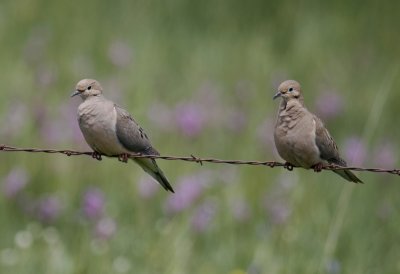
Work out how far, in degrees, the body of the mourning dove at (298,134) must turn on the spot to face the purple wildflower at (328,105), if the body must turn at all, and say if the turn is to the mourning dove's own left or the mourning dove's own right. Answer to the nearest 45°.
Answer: approximately 135° to the mourning dove's own right

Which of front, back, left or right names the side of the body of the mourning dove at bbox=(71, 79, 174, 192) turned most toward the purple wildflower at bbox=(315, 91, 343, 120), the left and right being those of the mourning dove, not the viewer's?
back

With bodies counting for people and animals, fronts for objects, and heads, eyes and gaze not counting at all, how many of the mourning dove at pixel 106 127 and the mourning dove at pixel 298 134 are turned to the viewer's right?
0

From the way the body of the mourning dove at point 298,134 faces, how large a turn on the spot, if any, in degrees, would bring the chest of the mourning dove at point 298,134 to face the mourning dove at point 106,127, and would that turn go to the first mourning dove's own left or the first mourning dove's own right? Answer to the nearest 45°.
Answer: approximately 45° to the first mourning dove's own right

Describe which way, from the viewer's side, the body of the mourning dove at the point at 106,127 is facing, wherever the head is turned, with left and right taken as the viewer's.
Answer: facing the viewer and to the left of the viewer

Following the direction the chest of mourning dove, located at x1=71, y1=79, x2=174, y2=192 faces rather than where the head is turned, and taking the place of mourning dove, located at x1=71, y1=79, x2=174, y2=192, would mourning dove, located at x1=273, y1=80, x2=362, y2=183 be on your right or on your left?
on your left

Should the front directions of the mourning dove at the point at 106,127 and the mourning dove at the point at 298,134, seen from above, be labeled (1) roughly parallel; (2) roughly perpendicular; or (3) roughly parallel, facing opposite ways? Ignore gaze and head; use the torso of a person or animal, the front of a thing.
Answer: roughly parallel
